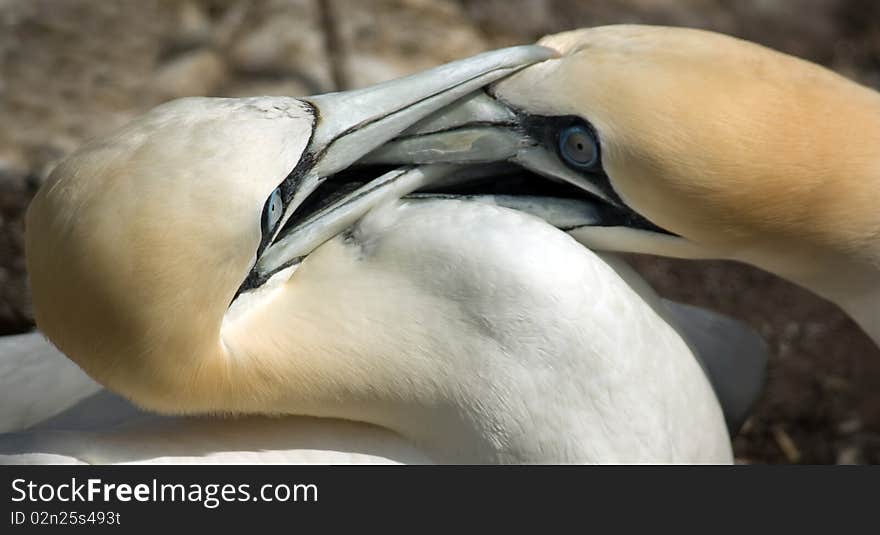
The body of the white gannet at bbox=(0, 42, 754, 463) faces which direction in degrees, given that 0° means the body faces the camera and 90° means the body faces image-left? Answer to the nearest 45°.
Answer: approximately 270°
